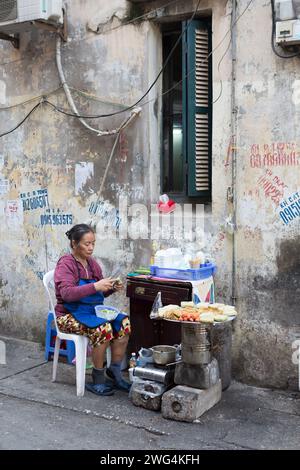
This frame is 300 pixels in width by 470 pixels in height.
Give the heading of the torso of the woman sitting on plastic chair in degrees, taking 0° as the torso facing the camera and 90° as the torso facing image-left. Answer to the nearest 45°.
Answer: approximately 315°

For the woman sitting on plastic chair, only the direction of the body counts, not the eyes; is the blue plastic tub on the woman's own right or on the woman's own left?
on the woman's own left

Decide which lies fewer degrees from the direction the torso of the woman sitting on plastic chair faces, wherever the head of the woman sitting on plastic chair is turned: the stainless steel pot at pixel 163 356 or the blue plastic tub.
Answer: the stainless steel pot
